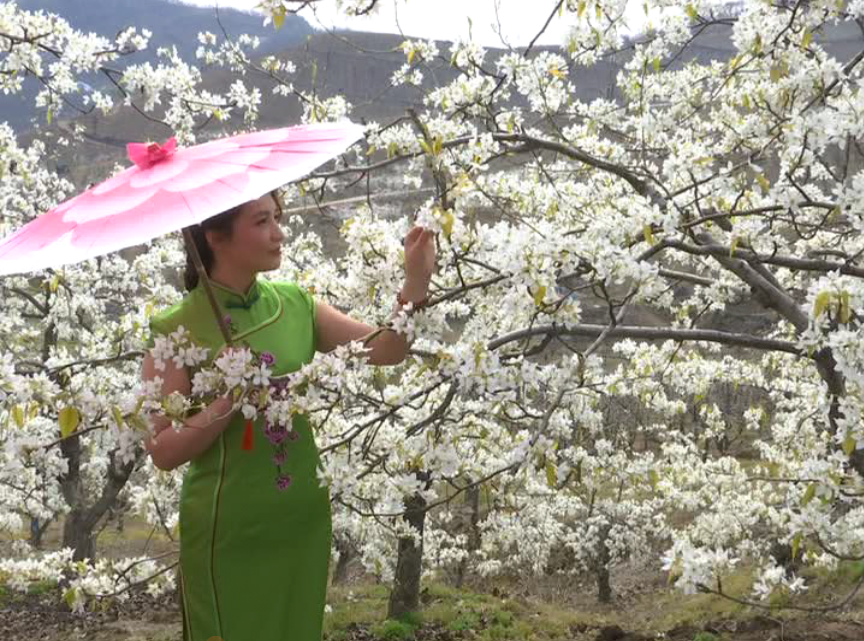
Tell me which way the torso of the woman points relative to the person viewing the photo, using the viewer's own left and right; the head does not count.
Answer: facing the viewer and to the right of the viewer
